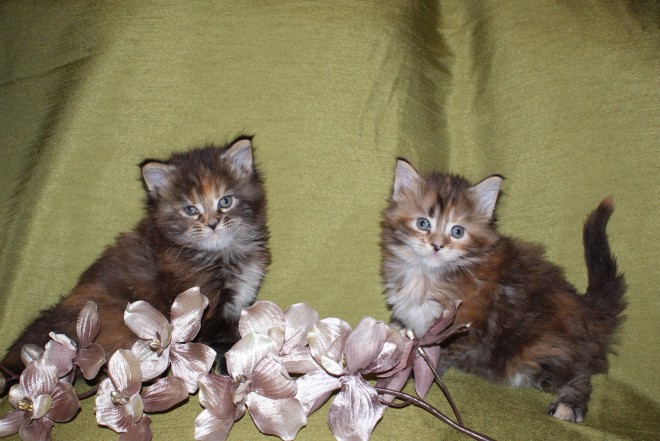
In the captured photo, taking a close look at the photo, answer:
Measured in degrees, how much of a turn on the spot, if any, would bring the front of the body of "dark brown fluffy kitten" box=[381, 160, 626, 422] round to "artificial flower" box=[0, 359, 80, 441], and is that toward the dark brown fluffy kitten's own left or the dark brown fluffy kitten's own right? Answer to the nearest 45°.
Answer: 0° — it already faces it

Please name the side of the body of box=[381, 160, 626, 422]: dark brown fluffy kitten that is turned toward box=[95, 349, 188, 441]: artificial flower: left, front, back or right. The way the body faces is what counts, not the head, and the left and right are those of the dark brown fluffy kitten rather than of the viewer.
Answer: front

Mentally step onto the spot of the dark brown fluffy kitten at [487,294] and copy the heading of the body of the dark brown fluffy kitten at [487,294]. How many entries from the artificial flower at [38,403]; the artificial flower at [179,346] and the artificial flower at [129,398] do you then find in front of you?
3

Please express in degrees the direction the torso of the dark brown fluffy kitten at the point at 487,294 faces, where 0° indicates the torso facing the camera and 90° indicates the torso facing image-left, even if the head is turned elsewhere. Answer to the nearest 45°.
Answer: approximately 45°

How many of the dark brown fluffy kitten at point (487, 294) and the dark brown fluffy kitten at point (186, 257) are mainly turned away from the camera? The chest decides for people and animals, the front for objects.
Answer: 0

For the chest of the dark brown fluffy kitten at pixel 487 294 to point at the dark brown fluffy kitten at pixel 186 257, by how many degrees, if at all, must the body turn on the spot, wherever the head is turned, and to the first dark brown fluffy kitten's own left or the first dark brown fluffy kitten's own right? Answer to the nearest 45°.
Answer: approximately 45° to the first dark brown fluffy kitten's own right

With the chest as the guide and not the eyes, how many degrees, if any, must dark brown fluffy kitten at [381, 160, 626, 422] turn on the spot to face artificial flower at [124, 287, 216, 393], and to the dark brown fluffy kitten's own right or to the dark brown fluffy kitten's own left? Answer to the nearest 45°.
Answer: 0° — it already faces it

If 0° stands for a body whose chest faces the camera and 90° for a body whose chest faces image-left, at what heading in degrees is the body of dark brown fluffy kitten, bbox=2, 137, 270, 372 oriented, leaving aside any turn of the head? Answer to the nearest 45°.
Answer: approximately 315°

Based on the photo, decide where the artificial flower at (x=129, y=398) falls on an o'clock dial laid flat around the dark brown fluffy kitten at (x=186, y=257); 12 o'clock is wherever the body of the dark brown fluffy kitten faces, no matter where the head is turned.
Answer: The artificial flower is roughly at 2 o'clock from the dark brown fluffy kitten.

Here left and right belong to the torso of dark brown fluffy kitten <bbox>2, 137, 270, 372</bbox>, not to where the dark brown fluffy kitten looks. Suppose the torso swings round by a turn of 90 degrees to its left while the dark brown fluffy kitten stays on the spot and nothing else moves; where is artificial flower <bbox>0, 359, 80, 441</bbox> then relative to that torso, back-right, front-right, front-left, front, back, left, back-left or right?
back
